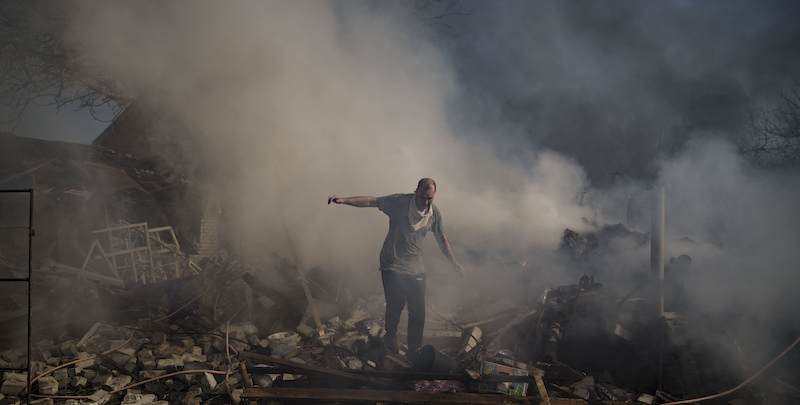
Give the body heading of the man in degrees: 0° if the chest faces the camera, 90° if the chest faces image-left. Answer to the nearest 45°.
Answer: approximately 315°

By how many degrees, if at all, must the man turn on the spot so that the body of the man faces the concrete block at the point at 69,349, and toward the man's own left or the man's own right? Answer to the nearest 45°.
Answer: approximately 135° to the man's own right

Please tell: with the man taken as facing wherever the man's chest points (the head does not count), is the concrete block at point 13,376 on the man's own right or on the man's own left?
on the man's own right

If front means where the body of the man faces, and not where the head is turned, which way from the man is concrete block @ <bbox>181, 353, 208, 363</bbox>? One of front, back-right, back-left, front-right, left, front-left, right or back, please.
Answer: back-right

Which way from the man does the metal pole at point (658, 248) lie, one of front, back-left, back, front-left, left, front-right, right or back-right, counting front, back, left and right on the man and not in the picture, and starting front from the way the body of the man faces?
front-left

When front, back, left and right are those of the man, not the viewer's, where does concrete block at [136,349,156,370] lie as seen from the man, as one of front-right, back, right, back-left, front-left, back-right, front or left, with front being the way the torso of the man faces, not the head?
back-right

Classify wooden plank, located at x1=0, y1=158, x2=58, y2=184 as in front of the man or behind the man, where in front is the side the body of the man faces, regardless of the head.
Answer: behind

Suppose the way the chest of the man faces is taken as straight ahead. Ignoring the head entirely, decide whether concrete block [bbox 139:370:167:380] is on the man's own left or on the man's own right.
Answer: on the man's own right

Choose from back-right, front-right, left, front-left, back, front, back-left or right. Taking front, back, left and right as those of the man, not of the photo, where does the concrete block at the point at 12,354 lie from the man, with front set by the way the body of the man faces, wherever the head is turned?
back-right
